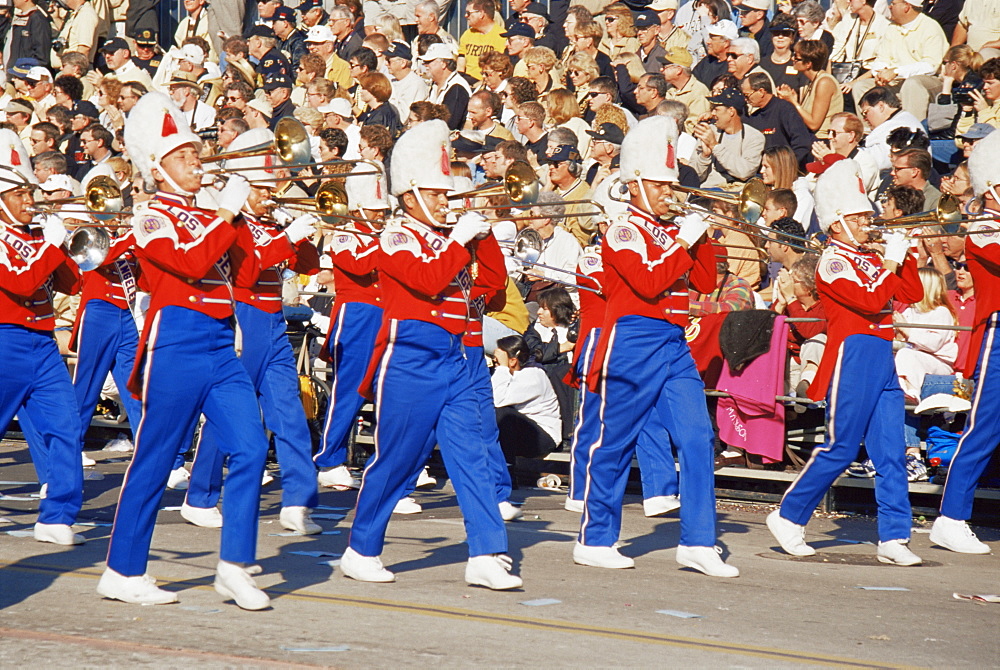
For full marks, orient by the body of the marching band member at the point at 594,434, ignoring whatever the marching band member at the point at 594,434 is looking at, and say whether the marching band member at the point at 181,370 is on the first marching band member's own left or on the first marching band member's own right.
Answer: on the first marching band member's own right

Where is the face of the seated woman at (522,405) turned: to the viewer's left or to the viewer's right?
to the viewer's left

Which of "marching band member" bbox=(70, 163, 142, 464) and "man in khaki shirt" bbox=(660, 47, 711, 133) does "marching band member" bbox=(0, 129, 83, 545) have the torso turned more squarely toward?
the man in khaki shirt

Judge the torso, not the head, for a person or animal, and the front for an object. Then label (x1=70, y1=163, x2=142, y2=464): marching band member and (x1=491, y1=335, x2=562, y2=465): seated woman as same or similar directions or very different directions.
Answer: very different directions

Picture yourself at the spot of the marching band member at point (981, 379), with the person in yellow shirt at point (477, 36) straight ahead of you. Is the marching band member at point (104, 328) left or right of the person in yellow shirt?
left

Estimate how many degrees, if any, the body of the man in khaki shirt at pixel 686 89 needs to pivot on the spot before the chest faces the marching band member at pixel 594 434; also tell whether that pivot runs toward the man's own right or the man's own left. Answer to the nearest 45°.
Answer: approximately 45° to the man's own left

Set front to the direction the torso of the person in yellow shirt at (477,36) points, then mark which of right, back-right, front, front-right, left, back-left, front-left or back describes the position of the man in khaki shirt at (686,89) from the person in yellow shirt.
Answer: left
